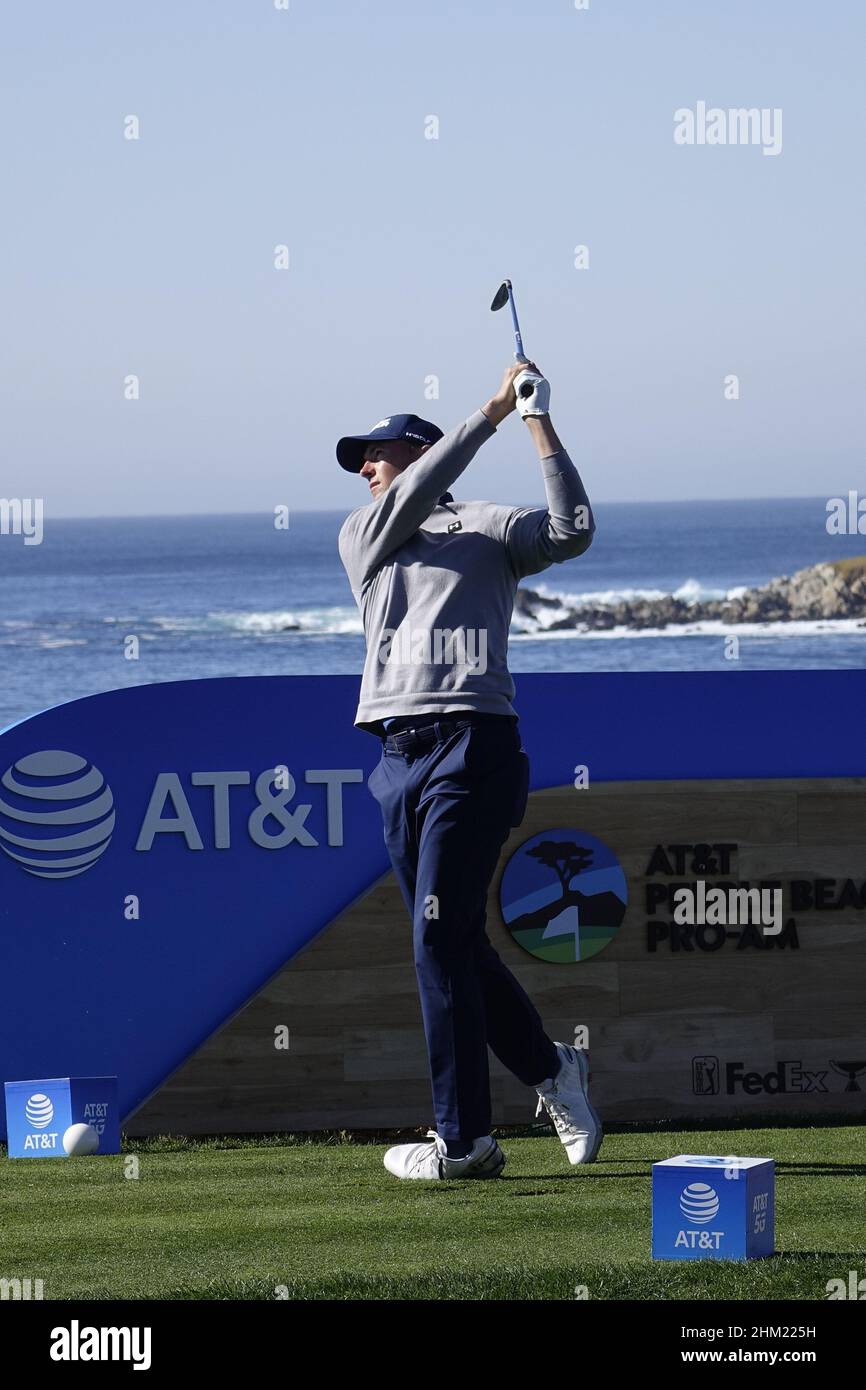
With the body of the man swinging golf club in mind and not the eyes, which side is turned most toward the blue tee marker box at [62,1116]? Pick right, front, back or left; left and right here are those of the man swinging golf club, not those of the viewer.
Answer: right

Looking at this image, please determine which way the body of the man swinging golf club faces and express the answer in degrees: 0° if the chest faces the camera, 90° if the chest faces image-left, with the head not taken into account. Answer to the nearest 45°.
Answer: approximately 45°

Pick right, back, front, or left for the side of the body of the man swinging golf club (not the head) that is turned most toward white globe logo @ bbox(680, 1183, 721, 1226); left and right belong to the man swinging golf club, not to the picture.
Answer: left

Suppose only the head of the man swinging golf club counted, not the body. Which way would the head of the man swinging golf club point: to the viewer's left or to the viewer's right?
to the viewer's left
